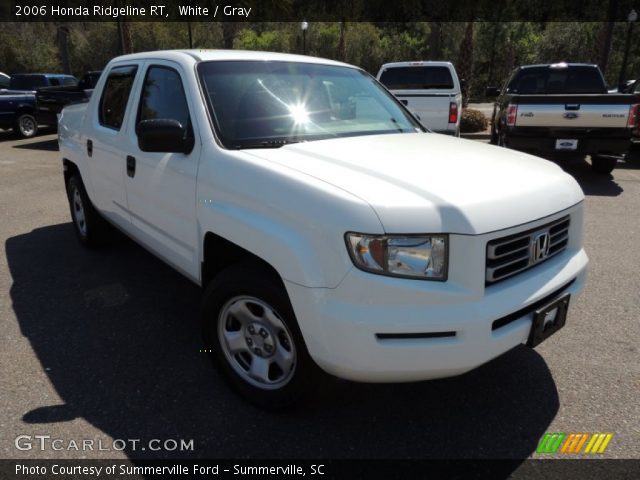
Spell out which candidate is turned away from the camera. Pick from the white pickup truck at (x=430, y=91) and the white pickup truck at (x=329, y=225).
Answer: the white pickup truck at (x=430, y=91)

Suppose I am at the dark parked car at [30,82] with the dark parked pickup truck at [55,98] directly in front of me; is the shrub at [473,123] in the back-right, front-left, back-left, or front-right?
front-left

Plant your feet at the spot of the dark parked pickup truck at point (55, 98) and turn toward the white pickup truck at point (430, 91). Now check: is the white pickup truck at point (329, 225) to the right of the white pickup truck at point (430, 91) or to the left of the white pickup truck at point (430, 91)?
right

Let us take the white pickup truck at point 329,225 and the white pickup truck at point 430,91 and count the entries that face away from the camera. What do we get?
1

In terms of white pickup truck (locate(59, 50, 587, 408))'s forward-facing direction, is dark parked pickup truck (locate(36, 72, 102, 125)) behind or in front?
behind

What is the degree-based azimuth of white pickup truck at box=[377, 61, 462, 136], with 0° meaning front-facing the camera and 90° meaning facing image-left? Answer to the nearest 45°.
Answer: approximately 180°

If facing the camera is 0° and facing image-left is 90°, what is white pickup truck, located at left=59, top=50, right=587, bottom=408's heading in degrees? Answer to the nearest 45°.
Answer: approximately 315°

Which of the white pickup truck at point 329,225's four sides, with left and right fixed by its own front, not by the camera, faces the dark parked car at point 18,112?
back

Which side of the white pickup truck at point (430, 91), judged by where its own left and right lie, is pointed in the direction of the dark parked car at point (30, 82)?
left

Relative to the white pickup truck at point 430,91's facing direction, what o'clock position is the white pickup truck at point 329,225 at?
the white pickup truck at point 329,225 is roughly at 6 o'clock from the white pickup truck at point 430,91.

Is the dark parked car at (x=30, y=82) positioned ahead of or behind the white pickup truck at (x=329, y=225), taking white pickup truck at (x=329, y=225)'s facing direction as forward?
behind

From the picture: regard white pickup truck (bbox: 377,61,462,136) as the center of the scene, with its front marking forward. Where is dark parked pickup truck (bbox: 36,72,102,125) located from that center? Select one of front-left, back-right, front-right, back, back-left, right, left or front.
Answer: left
